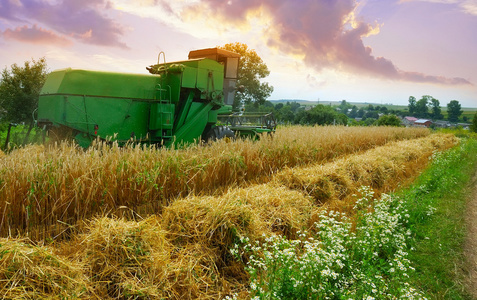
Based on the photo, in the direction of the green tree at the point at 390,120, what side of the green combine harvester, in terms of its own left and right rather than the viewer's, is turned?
front

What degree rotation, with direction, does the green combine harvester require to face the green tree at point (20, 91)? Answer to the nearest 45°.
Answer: approximately 90° to its left

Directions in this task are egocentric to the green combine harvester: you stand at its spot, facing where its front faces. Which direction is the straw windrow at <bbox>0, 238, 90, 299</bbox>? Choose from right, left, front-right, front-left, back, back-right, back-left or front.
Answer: back-right

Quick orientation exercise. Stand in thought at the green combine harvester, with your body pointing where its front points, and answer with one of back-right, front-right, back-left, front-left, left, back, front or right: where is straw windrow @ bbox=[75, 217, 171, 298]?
back-right

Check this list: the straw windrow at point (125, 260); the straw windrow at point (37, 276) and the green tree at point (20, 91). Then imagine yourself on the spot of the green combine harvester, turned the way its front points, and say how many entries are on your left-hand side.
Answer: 1

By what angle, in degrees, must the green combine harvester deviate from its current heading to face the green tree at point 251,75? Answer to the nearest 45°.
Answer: approximately 45° to its left

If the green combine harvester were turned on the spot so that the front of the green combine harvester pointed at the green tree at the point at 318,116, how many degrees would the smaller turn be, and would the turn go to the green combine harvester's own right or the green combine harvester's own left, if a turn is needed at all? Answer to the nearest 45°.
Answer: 0° — it already faces it

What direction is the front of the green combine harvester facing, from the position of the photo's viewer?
facing away from the viewer and to the right of the viewer
